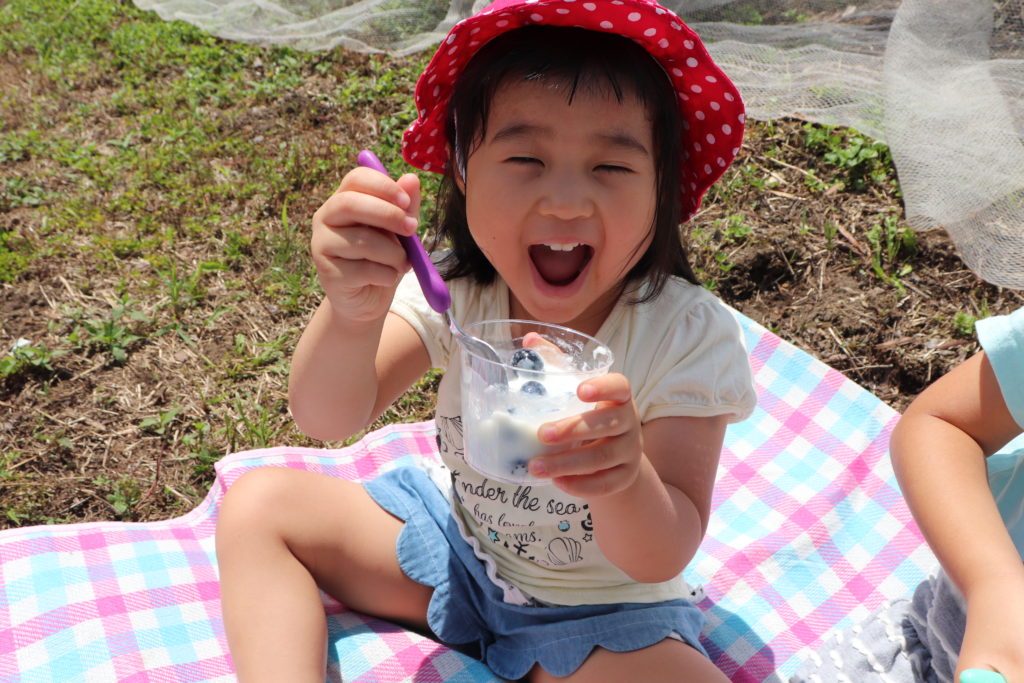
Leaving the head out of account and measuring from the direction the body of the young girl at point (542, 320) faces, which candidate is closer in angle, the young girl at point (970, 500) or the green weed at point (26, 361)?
the young girl

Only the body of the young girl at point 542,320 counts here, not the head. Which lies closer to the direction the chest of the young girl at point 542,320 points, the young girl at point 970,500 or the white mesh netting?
the young girl

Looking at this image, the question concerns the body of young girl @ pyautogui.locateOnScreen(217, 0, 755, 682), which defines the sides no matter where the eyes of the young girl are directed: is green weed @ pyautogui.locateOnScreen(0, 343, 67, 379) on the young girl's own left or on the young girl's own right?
on the young girl's own right

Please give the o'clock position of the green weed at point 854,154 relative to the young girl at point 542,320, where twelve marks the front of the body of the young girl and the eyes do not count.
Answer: The green weed is roughly at 7 o'clock from the young girl.

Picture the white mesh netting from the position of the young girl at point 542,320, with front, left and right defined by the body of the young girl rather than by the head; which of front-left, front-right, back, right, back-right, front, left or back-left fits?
back-left

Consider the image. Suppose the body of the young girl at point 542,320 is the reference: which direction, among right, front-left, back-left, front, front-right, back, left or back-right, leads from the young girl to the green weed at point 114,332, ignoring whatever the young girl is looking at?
back-right

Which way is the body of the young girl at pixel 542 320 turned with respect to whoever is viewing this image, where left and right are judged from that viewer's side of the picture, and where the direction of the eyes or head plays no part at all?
facing the viewer
